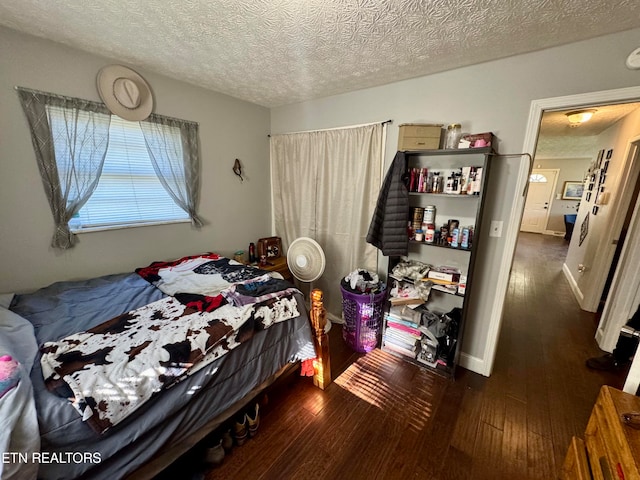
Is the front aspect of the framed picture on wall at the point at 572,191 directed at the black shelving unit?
yes

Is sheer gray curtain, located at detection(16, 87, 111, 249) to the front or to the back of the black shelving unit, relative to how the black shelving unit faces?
to the front

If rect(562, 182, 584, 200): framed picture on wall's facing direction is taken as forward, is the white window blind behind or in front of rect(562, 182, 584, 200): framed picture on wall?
in front

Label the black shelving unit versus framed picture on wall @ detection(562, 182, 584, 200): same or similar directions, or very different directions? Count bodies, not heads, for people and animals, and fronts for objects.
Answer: same or similar directions

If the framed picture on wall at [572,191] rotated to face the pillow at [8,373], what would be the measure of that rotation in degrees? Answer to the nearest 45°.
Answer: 0° — it already faces it

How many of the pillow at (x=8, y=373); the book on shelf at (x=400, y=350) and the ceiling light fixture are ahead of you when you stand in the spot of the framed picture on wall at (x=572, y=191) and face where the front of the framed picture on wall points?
3

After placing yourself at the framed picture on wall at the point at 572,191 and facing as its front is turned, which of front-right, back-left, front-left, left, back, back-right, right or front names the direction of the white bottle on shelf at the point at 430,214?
front

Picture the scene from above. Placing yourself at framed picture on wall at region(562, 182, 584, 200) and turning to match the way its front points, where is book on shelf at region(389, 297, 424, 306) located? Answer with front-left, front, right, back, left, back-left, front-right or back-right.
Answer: front

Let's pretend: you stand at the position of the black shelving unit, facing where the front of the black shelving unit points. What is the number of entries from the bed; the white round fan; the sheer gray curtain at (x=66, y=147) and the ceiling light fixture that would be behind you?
1

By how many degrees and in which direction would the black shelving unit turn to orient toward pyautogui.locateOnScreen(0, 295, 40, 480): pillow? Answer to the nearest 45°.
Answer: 0° — it already faces it

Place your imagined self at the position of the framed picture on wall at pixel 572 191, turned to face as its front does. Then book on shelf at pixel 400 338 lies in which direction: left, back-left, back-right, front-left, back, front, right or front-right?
front

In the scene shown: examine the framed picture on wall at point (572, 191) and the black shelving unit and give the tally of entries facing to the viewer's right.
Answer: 0

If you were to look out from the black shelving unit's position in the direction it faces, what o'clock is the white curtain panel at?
The white curtain panel is roughly at 2 o'clock from the black shelving unit.

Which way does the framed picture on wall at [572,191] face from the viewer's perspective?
toward the camera

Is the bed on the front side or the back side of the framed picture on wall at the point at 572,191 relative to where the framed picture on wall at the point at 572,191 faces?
on the front side

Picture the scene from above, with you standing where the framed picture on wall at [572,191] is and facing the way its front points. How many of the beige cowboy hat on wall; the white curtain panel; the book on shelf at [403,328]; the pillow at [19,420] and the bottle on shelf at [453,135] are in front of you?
5

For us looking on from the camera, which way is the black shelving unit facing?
facing the viewer and to the left of the viewer

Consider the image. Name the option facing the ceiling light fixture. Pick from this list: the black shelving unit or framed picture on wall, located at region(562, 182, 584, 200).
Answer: the framed picture on wall
